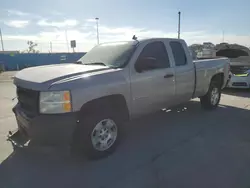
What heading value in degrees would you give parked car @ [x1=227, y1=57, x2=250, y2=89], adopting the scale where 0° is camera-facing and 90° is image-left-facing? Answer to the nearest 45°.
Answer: approximately 0°

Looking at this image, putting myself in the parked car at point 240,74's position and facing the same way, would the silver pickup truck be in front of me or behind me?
in front

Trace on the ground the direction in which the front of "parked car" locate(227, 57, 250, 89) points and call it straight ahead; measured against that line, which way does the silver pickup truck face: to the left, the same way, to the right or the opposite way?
the same way

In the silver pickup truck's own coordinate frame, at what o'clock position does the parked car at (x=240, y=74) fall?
The parked car is roughly at 6 o'clock from the silver pickup truck.

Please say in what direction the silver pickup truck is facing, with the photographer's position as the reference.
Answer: facing the viewer and to the left of the viewer

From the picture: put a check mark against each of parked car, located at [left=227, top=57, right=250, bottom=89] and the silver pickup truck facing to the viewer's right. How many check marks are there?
0
